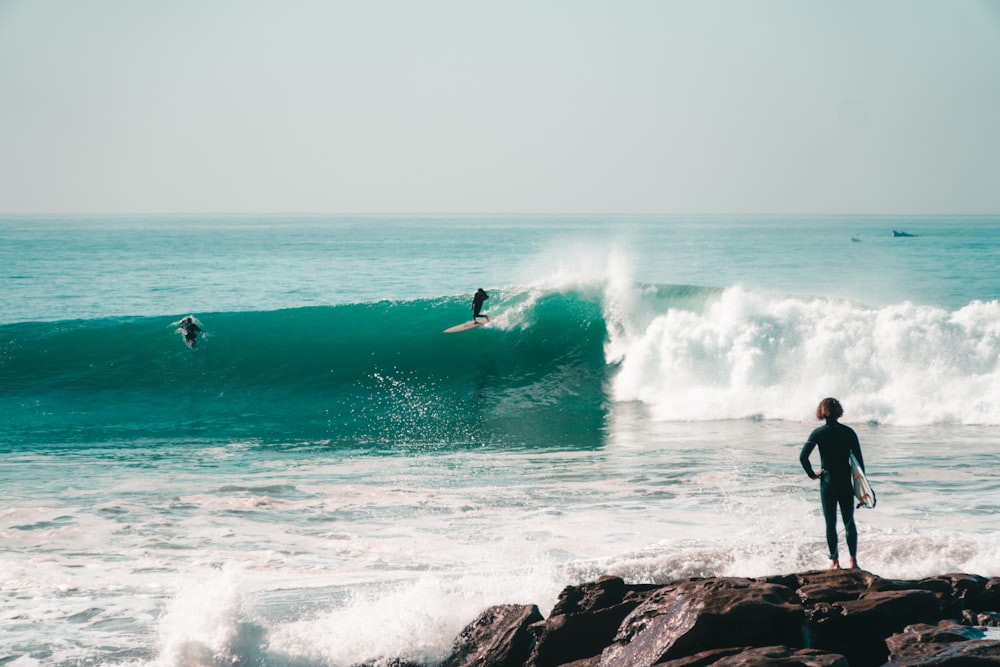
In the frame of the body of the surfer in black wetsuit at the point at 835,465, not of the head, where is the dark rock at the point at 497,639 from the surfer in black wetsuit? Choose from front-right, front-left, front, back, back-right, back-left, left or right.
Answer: back-left

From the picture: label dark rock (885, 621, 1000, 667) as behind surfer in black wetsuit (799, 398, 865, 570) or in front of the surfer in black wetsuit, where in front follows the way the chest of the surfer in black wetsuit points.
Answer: behind

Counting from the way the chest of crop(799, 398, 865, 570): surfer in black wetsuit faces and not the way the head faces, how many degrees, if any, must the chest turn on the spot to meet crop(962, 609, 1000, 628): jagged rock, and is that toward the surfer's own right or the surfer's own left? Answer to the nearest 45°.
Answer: approximately 135° to the surfer's own right

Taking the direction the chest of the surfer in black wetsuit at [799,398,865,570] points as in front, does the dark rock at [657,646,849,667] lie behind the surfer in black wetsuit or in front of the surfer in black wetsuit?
behind

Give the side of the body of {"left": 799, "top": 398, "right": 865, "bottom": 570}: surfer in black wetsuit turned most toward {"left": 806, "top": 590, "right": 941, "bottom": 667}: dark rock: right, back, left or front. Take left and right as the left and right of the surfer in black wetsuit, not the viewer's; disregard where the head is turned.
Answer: back

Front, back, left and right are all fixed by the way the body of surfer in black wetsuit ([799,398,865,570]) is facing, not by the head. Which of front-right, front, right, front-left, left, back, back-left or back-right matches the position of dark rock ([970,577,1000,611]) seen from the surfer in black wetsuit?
back-right

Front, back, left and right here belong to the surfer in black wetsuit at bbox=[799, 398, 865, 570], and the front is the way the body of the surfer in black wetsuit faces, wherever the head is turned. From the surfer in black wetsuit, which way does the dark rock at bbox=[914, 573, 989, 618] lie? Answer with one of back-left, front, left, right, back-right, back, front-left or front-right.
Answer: back-right

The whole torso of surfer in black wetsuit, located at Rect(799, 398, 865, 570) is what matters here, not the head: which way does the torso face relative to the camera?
away from the camera

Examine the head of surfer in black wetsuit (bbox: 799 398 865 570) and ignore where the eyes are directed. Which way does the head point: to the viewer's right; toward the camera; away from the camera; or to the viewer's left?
away from the camera
